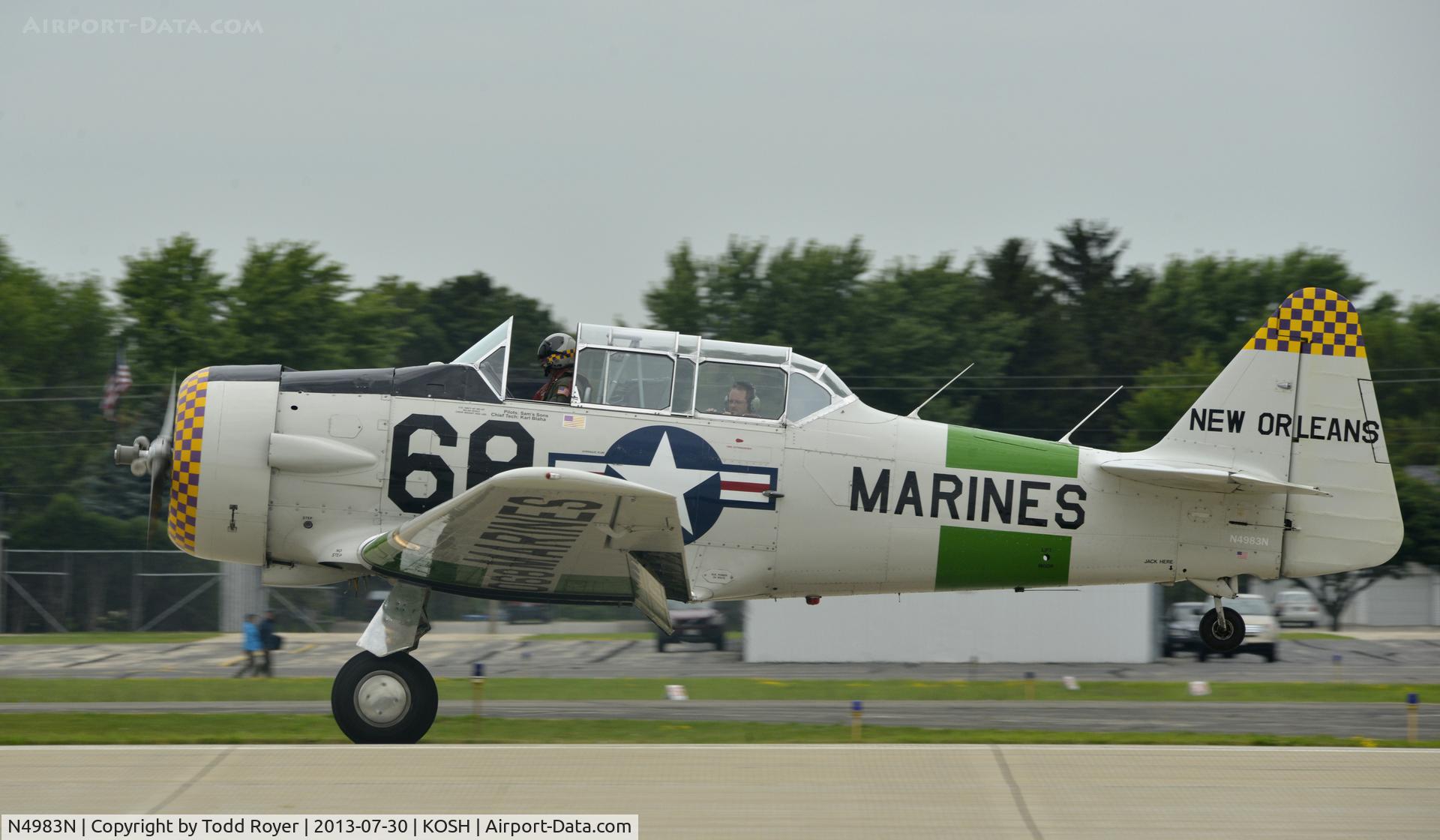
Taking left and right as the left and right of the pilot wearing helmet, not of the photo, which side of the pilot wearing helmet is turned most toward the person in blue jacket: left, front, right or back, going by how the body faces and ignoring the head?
right

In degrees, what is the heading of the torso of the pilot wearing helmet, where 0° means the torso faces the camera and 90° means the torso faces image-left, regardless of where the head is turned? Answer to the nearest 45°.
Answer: approximately 90°

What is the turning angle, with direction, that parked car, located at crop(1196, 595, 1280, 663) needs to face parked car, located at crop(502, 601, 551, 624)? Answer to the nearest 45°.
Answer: approximately 90° to its right

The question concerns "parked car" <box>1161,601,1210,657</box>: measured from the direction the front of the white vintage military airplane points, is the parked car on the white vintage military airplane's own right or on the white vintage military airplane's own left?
on the white vintage military airplane's own right

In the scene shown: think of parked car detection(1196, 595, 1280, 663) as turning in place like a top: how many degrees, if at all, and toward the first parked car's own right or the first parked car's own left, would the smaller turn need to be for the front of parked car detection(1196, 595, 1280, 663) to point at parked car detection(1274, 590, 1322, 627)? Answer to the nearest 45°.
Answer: approximately 180°

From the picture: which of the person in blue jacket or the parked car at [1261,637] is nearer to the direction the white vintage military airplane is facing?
the person in blue jacket

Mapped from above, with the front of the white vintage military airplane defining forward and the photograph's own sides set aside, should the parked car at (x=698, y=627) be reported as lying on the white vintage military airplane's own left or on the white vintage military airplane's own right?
on the white vintage military airplane's own right

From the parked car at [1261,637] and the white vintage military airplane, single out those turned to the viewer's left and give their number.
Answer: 1

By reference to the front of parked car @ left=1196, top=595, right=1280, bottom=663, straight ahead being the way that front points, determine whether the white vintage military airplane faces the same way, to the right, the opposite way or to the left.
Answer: to the right

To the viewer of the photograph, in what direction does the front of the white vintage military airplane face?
facing to the left of the viewer
